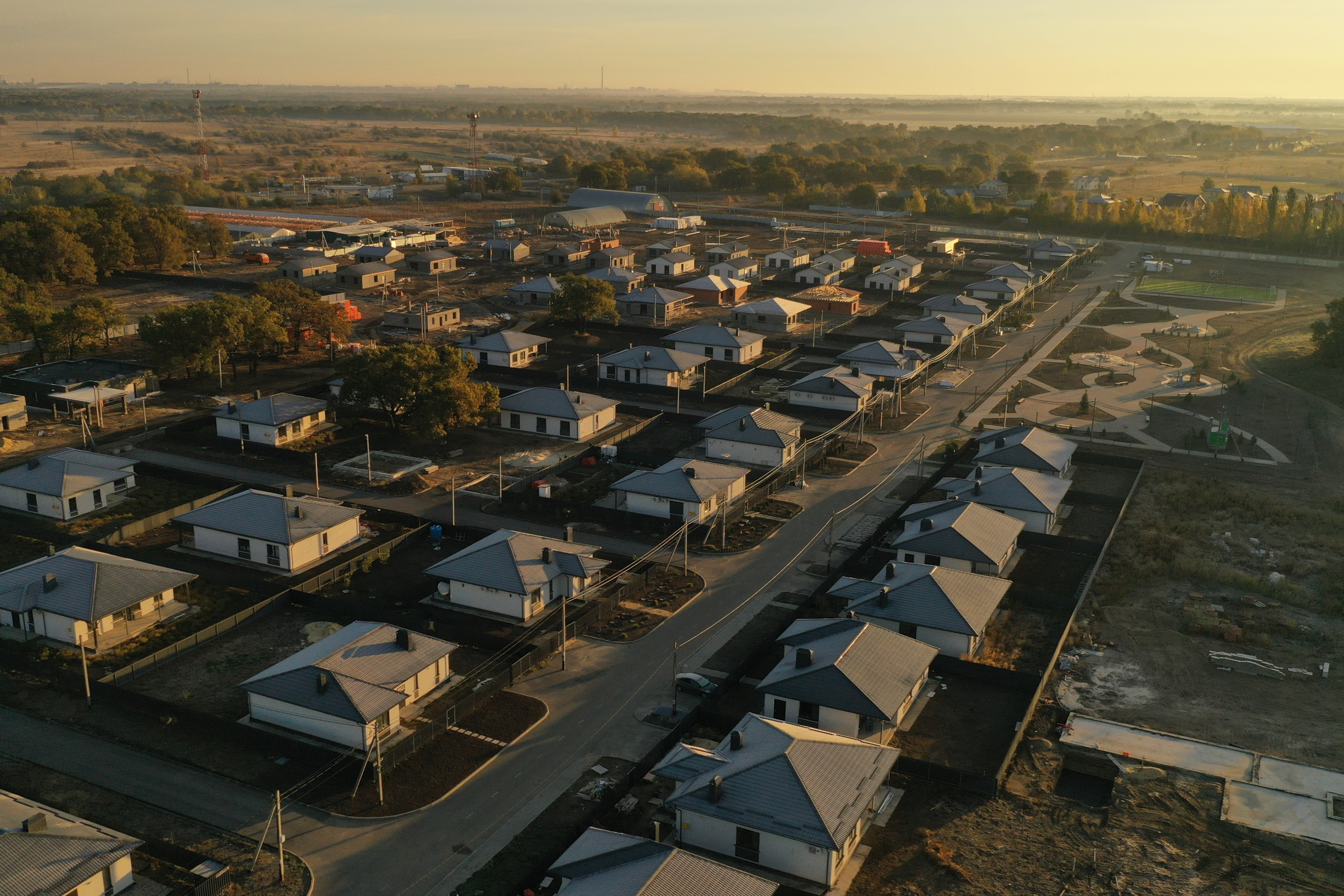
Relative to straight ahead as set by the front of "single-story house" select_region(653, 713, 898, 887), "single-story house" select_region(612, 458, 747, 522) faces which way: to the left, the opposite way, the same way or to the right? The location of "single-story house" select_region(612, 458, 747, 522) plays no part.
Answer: the opposite way

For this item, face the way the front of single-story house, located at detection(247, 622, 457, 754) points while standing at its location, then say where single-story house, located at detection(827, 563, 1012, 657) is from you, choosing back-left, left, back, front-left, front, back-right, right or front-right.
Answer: front-left

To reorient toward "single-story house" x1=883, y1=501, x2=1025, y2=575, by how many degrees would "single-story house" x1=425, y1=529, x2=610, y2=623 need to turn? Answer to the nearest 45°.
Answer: approximately 45° to its left

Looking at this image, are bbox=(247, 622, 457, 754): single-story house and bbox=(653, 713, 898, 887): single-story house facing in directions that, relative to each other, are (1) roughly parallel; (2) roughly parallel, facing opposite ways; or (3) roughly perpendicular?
roughly parallel, facing opposite ways

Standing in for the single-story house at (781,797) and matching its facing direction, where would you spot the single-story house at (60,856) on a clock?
the single-story house at (60,856) is roughly at 10 o'clock from the single-story house at (781,797).

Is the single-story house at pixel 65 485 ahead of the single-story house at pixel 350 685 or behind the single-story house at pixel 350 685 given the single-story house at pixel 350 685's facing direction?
behind

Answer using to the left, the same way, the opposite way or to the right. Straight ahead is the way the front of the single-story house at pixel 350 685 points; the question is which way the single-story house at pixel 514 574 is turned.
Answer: the same way

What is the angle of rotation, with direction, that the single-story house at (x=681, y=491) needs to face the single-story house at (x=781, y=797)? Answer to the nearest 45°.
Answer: approximately 45° to its right

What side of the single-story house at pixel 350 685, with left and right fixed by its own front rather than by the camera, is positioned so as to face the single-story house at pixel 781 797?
front

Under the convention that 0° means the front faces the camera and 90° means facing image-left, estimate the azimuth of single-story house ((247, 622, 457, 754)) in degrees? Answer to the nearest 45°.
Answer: approximately 315°

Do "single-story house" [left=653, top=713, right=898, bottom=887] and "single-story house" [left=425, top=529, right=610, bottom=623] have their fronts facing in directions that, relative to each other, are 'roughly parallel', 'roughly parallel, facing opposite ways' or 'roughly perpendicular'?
roughly parallel, facing opposite ways

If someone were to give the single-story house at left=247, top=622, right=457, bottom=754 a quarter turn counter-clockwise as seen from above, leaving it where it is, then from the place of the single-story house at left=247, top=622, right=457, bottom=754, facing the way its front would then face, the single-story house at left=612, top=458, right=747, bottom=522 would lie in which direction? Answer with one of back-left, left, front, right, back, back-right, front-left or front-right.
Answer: front

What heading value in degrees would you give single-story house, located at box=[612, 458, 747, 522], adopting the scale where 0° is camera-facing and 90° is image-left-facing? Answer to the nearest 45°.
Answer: approximately 315°

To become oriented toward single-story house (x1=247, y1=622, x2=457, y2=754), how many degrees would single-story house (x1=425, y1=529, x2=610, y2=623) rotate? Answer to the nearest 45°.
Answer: approximately 90° to its right

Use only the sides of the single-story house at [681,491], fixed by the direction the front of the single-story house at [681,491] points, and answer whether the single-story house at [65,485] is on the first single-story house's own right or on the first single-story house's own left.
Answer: on the first single-story house's own right

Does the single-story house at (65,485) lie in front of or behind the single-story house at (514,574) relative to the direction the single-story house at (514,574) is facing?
behind

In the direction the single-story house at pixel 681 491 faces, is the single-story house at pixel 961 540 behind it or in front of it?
in front
